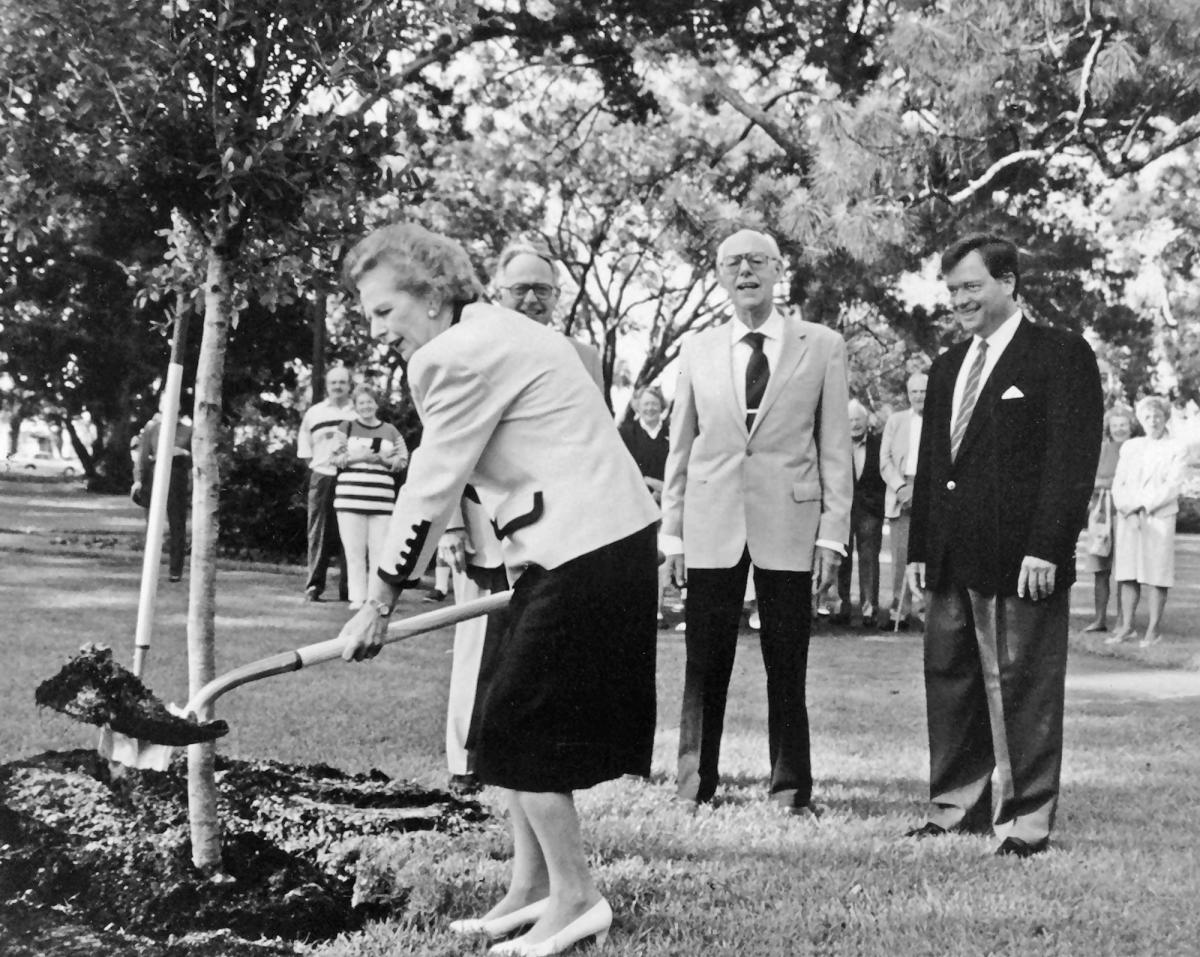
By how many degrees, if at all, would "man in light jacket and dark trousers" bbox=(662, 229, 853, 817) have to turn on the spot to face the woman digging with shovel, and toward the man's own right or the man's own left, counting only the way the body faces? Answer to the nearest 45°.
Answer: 0° — they already face them

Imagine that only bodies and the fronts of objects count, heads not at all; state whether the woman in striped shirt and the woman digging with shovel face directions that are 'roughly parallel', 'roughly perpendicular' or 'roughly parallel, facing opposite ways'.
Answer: roughly perpendicular

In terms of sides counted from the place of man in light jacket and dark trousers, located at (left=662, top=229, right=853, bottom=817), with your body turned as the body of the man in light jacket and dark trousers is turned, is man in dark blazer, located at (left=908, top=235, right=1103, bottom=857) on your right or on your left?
on your left

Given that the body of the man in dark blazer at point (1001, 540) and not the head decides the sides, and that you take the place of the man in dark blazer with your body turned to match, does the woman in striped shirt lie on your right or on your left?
on your right

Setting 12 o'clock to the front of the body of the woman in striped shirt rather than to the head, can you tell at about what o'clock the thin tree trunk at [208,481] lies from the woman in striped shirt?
The thin tree trunk is roughly at 12 o'clock from the woman in striped shirt.

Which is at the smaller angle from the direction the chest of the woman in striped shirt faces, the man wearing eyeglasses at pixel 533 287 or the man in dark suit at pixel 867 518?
the man wearing eyeglasses

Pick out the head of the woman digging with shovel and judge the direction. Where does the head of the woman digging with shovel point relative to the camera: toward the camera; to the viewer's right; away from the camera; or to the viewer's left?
to the viewer's left

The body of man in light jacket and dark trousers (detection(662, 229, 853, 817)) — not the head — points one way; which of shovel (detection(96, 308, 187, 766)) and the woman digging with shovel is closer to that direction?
the woman digging with shovel

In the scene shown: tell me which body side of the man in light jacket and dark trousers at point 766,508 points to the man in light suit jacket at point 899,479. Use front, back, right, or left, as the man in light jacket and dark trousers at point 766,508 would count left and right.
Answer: back

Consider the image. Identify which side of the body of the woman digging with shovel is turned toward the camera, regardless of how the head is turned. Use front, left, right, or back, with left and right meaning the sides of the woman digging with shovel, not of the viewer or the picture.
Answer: left

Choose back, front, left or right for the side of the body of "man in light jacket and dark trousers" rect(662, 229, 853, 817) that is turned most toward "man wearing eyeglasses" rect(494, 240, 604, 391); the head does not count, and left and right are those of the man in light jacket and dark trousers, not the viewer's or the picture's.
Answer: right

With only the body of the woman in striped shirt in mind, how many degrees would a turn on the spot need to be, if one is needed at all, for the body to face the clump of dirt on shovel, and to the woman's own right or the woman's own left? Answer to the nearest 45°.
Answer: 0° — they already face it

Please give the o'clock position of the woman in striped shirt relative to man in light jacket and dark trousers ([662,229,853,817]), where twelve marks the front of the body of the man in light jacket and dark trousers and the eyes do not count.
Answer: The woman in striped shirt is roughly at 5 o'clock from the man in light jacket and dark trousers.

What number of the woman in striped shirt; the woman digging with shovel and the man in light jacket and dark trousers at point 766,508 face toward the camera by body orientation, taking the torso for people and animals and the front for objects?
2

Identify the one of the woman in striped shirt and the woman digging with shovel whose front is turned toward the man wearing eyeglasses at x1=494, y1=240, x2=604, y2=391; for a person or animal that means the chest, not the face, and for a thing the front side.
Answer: the woman in striped shirt
